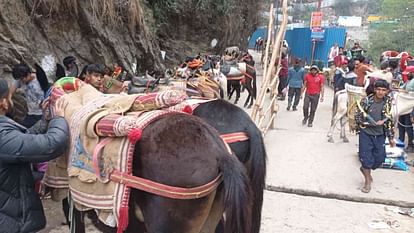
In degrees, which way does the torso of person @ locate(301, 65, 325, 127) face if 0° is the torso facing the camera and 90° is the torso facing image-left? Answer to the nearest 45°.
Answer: approximately 0°

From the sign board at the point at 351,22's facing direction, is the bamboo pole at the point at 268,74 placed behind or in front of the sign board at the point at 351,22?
in front

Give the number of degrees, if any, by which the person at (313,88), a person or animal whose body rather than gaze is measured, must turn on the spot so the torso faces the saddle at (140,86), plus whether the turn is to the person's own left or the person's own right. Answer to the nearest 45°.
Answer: approximately 45° to the person's own right

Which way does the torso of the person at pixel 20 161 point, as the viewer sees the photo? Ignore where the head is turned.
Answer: to the viewer's right

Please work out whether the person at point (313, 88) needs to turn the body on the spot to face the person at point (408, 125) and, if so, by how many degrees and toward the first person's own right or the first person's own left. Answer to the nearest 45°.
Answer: approximately 45° to the first person's own left

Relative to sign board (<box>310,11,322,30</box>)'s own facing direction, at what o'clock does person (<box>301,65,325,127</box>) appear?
The person is roughly at 12 o'clock from the sign board.

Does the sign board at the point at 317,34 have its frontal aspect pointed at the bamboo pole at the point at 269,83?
yes

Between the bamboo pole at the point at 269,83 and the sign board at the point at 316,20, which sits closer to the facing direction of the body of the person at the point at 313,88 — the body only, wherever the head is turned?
the bamboo pole

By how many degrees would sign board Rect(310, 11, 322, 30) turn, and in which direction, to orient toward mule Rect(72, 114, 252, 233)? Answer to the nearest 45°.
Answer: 0° — it already faces it

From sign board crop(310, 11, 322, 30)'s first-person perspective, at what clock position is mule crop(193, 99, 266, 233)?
The mule is roughly at 12 o'clock from the sign board.

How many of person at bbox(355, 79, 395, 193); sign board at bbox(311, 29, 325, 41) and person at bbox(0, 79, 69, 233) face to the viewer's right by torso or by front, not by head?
1
